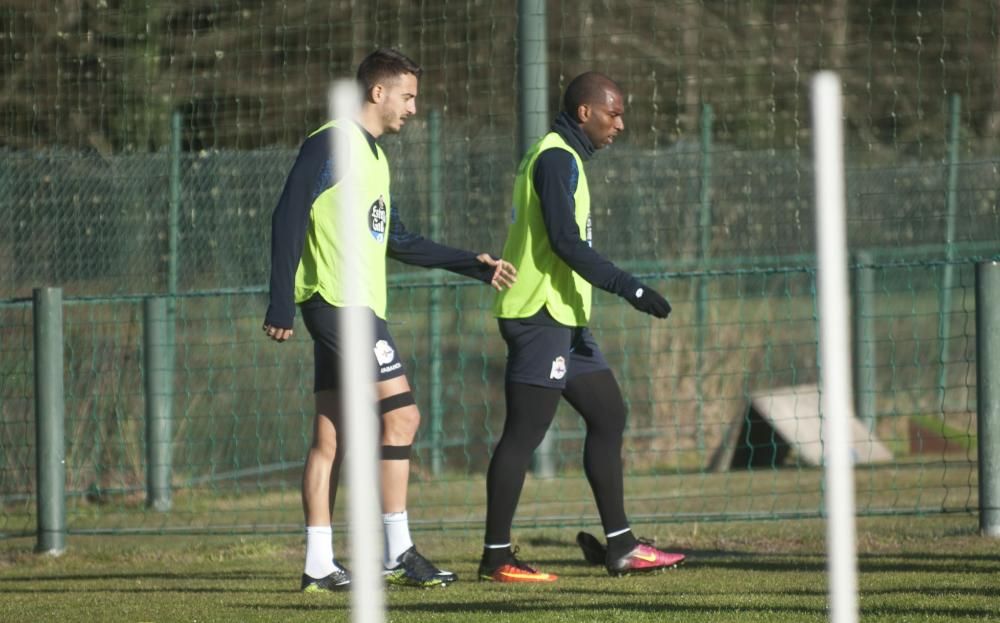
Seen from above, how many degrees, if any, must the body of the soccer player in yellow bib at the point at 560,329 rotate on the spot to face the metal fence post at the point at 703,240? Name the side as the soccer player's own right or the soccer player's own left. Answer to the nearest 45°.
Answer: approximately 90° to the soccer player's own left

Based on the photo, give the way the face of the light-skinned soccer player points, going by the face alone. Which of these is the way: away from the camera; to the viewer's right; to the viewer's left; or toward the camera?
to the viewer's right

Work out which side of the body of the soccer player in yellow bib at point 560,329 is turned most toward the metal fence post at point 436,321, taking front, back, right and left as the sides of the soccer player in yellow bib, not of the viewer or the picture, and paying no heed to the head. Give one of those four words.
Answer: left

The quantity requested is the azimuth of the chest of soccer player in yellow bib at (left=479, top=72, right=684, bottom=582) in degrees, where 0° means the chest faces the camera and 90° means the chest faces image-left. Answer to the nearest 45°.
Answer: approximately 270°

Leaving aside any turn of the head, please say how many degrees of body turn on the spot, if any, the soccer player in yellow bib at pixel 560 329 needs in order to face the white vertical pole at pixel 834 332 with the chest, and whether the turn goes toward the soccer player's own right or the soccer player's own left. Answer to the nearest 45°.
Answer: approximately 90° to the soccer player's own right

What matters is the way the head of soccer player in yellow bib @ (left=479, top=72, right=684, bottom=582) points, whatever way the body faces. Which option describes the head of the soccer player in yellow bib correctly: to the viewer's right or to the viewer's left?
to the viewer's right

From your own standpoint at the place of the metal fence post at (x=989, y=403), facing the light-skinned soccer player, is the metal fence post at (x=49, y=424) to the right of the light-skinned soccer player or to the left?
right

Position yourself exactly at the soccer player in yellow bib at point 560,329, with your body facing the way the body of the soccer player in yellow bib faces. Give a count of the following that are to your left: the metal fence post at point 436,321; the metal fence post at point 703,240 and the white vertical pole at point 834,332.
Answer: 2

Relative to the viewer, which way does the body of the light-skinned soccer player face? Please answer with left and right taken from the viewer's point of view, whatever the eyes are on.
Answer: facing the viewer and to the right of the viewer
